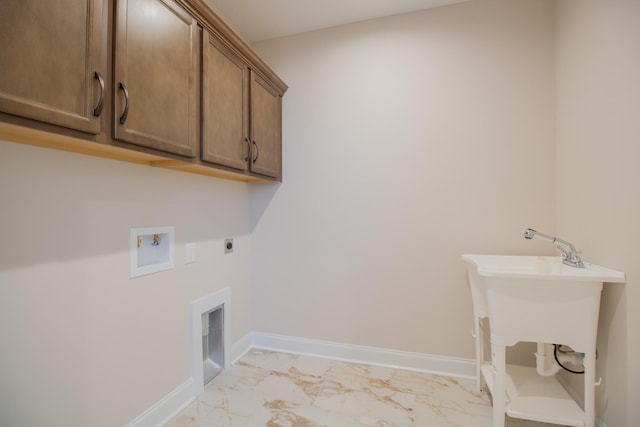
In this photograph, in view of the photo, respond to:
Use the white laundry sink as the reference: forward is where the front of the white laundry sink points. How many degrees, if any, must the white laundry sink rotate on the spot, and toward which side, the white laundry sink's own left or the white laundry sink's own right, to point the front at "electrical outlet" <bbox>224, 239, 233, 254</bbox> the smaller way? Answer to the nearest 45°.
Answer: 0° — it already faces it

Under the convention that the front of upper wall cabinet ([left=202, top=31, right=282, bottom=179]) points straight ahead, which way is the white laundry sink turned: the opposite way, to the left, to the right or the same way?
the opposite way

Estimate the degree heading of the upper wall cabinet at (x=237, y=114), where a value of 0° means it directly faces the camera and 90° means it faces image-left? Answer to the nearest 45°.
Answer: approximately 315°

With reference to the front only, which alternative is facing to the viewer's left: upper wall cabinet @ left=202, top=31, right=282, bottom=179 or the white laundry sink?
the white laundry sink

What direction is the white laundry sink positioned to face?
to the viewer's left

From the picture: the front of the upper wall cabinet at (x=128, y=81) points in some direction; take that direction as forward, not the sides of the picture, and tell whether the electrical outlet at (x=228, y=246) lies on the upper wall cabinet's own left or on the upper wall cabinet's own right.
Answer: on the upper wall cabinet's own left
